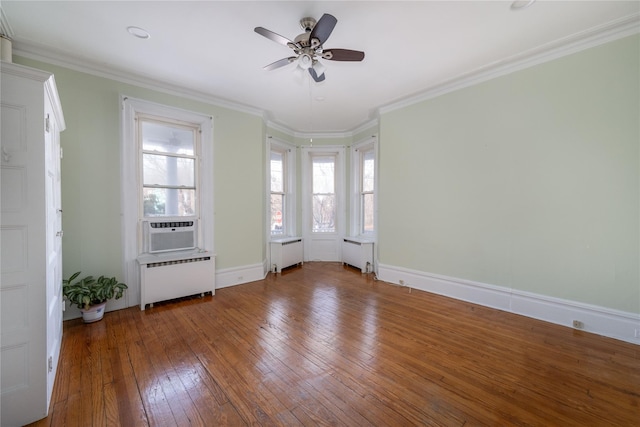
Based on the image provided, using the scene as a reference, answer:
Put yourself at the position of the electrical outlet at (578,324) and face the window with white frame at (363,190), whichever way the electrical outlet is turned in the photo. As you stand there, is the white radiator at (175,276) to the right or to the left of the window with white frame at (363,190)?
left

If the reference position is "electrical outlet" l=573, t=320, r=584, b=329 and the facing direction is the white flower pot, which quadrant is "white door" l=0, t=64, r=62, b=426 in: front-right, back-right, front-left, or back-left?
front-left

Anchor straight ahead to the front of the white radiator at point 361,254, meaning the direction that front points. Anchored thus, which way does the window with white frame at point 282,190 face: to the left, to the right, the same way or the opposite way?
to the left

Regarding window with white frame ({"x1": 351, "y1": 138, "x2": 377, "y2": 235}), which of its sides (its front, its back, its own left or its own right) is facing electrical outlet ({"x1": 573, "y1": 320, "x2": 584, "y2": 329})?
left

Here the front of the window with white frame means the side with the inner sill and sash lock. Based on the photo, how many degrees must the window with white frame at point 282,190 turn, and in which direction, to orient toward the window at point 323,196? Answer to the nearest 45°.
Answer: approximately 45° to its left

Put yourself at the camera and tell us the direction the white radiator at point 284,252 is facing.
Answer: facing the viewer and to the right of the viewer

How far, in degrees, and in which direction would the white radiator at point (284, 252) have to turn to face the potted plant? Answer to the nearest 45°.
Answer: approximately 90° to its right

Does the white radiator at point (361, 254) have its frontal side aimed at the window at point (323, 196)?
no

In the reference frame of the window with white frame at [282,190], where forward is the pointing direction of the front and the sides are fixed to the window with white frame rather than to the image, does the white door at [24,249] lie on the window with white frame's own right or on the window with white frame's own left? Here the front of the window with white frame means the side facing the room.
on the window with white frame's own right

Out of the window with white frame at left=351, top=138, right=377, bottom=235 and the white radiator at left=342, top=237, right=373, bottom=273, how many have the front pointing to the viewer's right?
0

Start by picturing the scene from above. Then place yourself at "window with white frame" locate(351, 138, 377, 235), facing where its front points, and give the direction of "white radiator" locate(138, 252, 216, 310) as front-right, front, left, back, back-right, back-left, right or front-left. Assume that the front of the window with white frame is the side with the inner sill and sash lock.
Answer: front

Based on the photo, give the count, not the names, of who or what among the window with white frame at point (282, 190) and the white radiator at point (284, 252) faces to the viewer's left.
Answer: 0

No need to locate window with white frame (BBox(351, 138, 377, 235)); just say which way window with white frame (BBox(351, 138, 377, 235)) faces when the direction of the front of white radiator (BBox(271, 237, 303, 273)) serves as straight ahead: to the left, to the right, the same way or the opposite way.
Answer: to the right

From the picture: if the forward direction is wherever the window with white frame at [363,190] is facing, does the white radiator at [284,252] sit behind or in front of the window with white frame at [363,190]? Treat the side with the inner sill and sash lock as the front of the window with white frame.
in front

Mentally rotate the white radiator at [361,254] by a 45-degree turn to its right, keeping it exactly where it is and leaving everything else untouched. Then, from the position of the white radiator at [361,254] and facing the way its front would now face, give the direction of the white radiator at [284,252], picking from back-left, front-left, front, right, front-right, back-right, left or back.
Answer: front

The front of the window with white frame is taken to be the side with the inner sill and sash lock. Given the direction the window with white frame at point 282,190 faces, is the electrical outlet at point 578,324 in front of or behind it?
in front

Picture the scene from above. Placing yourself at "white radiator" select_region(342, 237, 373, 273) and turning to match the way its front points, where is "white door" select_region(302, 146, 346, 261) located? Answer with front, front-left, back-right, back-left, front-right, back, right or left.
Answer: right

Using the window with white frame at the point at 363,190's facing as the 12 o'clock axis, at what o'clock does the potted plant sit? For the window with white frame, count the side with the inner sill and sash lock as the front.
The potted plant is roughly at 12 o'clock from the window with white frame.

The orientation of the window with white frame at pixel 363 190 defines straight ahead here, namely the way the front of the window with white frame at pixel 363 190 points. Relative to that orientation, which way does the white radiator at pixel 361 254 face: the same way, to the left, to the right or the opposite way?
the same way

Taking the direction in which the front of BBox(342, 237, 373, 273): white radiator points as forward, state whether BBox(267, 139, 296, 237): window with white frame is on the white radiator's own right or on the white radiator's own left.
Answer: on the white radiator's own right

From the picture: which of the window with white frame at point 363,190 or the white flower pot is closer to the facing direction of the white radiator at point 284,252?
the window with white frame

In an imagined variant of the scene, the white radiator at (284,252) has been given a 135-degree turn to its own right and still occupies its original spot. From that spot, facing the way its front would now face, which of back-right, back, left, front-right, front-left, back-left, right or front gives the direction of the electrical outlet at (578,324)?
back-left
